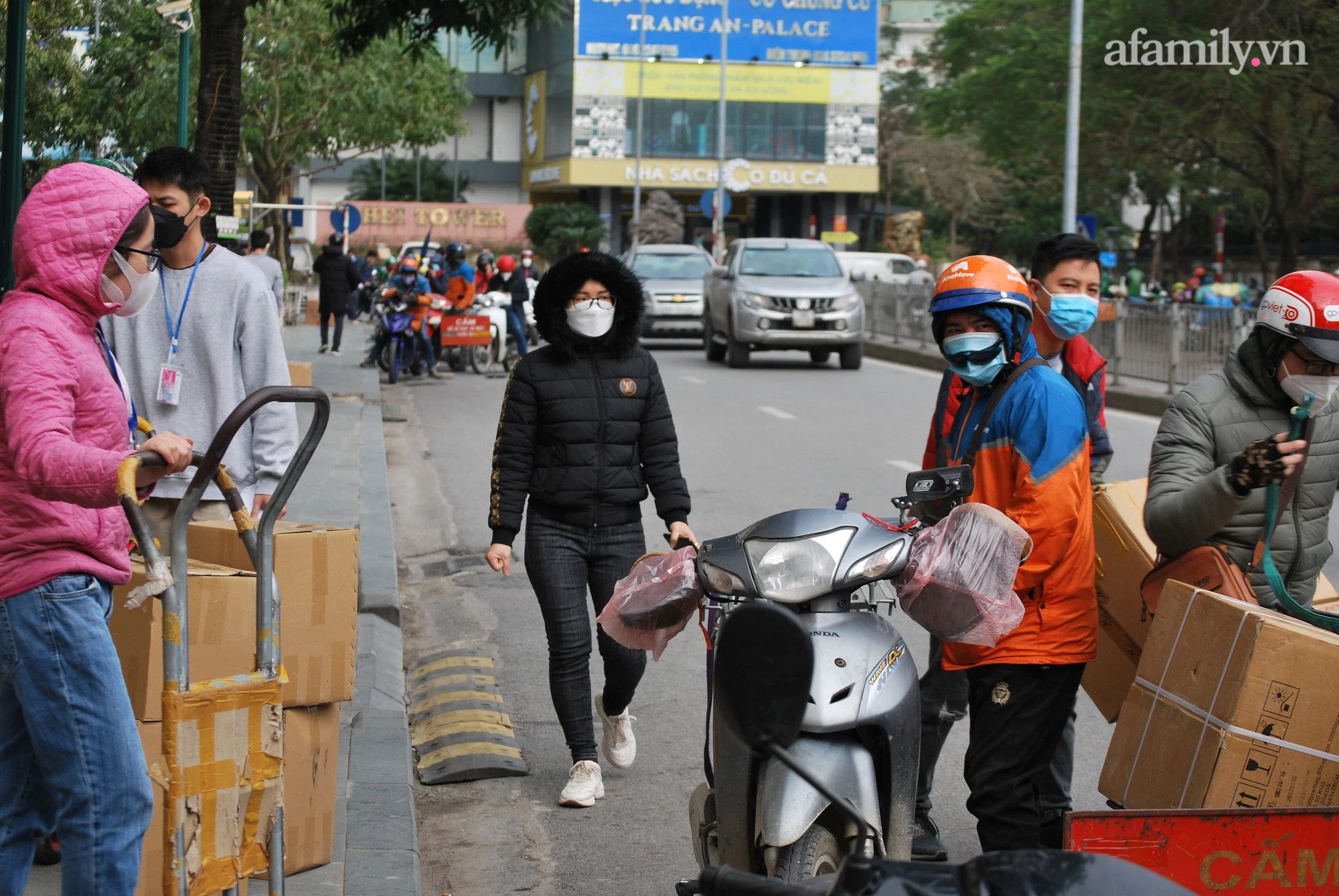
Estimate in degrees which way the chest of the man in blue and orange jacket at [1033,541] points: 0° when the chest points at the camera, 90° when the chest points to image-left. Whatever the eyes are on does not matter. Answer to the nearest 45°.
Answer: approximately 45°

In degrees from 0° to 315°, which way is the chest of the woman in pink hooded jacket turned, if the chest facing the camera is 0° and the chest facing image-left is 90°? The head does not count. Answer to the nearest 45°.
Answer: approximately 270°

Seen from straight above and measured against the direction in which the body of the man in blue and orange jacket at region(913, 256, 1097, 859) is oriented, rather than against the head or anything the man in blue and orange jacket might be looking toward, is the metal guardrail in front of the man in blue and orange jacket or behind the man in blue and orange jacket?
behind

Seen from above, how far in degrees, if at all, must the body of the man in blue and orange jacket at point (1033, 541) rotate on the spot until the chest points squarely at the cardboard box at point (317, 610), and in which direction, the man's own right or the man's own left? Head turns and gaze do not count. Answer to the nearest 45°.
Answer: approximately 45° to the man's own right

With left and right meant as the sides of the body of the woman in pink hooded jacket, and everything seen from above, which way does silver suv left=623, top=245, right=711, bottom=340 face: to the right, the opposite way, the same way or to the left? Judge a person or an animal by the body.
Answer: to the right

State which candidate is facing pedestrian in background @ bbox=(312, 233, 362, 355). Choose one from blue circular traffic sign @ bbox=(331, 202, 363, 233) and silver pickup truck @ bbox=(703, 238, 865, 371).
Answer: the blue circular traffic sign

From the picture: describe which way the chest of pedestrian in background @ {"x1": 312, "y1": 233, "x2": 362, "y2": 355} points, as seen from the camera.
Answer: away from the camera

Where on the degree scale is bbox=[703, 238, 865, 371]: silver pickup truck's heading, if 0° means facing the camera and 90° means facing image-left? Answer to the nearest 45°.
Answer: approximately 0°

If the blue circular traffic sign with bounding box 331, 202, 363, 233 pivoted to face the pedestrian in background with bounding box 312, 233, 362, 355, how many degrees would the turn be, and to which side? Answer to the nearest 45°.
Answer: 0° — it already faces them

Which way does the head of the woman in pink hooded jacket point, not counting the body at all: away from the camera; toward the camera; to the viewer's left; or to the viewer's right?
to the viewer's right

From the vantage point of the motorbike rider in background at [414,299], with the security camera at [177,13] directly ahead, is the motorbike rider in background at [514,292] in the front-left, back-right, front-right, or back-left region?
back-left

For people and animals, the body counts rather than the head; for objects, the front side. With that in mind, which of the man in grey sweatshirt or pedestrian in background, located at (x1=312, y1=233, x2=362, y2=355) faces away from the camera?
the pedestrian in background
